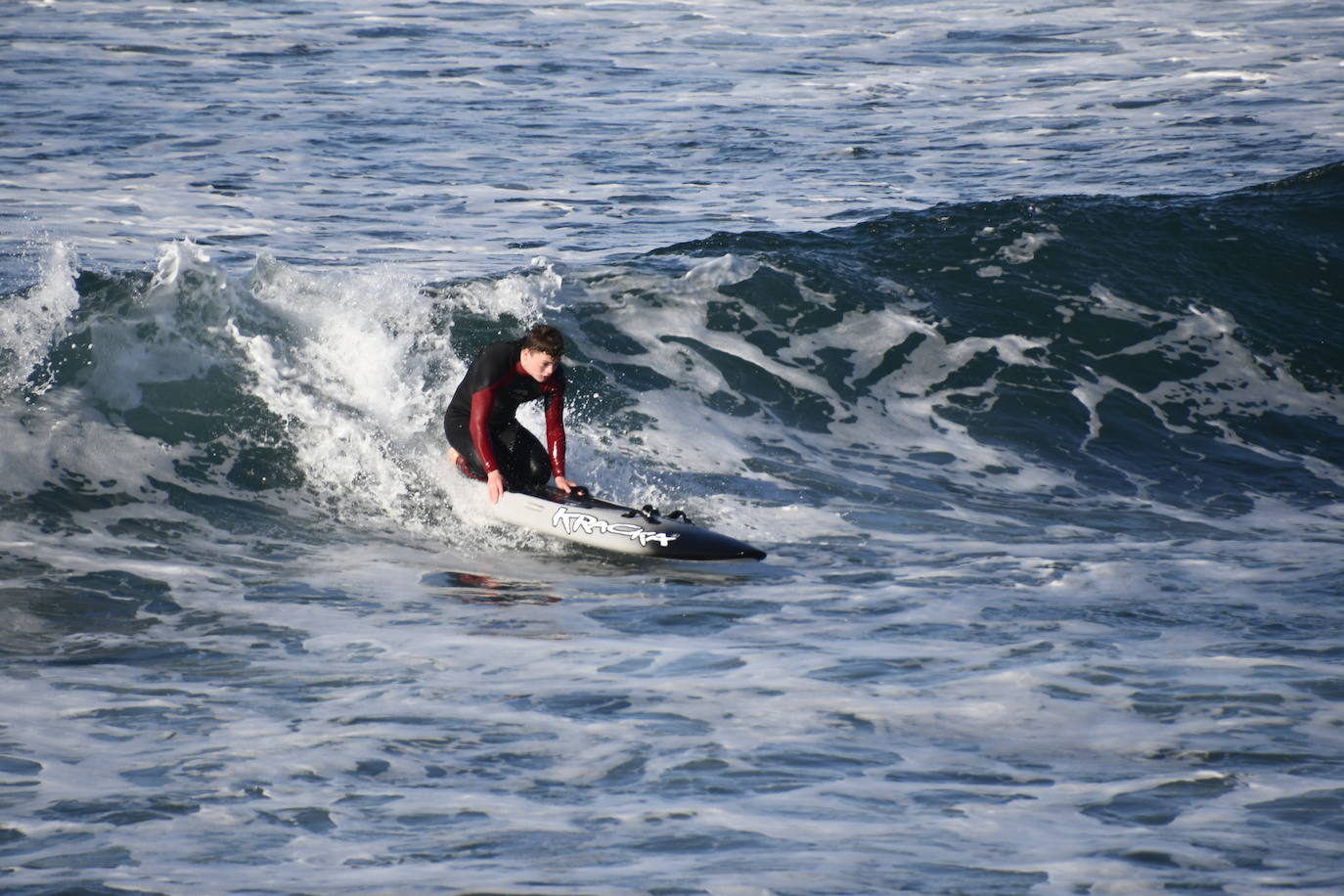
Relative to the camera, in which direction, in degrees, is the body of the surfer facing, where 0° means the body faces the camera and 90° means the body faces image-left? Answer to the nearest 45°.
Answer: approximately 315°

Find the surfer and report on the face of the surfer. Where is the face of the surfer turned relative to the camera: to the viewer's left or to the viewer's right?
to the viewer's right
